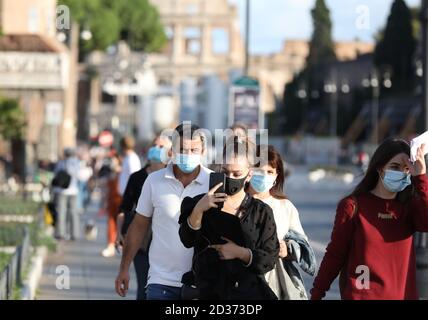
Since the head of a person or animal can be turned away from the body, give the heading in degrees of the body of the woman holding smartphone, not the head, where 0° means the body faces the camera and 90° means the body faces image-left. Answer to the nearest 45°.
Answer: approximately 0°

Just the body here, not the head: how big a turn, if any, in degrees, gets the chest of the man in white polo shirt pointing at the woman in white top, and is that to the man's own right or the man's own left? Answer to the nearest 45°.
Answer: approximately 90° to the man's own left

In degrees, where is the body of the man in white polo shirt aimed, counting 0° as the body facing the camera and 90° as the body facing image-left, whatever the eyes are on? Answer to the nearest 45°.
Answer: approximately 0°

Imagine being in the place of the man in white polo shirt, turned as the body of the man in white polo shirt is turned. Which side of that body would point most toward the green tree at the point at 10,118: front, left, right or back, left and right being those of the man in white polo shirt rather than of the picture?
back

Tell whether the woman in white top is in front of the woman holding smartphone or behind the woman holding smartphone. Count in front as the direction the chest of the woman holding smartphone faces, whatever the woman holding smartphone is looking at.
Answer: behind

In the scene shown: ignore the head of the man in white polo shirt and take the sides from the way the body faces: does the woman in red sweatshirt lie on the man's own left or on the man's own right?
on the man's own left

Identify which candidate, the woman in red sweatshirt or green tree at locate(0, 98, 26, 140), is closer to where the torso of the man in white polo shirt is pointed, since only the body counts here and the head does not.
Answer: the woman in red sweatshirt

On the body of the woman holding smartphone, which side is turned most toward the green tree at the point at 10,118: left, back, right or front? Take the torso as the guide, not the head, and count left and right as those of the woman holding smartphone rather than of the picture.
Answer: back
